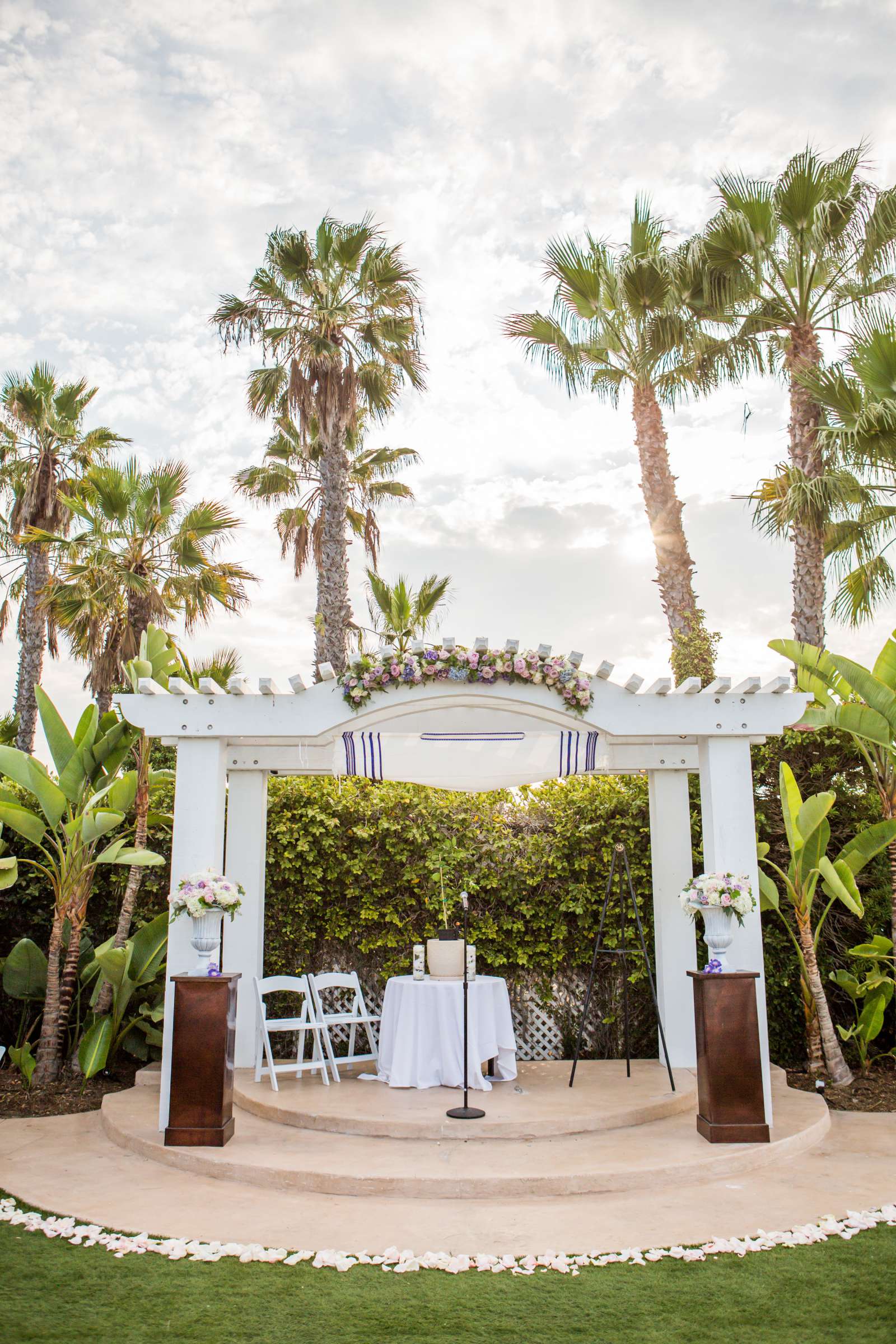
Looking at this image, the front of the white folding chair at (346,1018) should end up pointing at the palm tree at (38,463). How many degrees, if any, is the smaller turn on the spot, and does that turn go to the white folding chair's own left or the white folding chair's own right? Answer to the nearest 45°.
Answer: approximately 180°

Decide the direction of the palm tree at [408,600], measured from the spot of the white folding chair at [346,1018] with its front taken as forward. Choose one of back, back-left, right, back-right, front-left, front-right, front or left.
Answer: back-left

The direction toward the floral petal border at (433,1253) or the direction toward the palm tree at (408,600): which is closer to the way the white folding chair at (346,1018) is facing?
the floral petal border

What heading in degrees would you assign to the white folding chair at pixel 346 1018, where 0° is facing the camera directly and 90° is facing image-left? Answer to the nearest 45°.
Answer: approximately 315°
